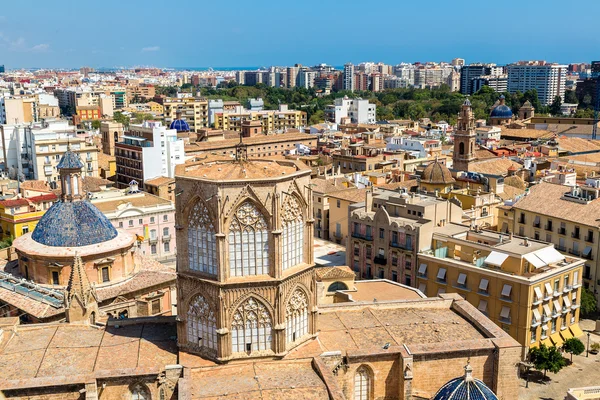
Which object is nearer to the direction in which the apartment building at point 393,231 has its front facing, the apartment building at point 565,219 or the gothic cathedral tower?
the gothic cathedral tower

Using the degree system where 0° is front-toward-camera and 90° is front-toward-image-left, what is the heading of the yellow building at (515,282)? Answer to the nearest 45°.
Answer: approximately 315°

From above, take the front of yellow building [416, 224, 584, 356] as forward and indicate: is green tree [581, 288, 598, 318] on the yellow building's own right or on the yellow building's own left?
on the yellow building's own left

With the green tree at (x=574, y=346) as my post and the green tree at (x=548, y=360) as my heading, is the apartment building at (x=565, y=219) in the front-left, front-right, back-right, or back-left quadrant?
back-right

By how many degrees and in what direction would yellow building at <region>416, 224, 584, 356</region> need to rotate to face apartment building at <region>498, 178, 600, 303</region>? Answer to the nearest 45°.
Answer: approximately 135° to its left

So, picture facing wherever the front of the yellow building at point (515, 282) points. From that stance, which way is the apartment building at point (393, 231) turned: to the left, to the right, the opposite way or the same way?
to the right

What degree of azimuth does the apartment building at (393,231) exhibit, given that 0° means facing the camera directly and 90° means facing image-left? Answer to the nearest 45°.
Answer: approximately 45°

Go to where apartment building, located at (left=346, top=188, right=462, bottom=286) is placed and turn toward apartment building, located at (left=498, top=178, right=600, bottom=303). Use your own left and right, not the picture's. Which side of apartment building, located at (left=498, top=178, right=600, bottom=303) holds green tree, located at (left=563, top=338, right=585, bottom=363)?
right
